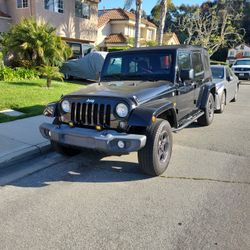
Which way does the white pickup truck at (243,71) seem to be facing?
toward the camera

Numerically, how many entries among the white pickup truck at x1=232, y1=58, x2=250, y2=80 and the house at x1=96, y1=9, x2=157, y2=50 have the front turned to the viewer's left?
0

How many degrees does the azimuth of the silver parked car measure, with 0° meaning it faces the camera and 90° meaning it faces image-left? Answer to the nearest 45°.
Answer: approximately 45°

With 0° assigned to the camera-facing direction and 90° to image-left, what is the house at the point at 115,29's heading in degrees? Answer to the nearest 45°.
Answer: approximately 315°

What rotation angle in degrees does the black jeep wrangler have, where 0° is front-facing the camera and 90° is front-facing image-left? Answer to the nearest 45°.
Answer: approximately 45°

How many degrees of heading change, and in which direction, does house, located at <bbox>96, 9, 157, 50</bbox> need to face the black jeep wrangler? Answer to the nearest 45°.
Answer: approximately 45° to its right

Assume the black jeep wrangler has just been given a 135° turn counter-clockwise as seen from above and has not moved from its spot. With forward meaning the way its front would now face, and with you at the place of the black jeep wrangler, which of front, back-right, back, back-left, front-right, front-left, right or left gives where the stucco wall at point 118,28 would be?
left

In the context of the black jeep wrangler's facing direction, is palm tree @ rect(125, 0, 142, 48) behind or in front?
behind

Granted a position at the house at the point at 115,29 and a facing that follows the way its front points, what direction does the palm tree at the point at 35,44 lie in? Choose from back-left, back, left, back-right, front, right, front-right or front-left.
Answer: front-right

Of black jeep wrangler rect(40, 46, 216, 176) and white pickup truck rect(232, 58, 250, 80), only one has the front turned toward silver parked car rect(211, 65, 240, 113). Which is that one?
the white pickup truck

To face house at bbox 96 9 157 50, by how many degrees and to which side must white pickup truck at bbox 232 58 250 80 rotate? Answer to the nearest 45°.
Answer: approximately 135° to its right

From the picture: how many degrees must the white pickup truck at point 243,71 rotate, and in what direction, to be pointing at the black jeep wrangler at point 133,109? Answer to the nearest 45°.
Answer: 0° — it already faces it

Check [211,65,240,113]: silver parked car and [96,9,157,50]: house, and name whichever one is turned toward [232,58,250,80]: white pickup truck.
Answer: the house

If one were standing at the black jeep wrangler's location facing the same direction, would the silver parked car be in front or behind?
behind

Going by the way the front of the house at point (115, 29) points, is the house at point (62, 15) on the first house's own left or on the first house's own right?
on the first house's own right
